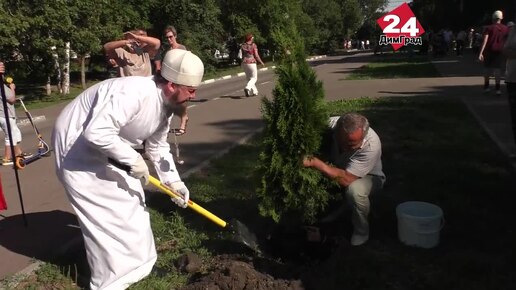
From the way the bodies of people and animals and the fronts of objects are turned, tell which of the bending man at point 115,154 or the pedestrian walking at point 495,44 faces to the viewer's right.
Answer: the bending man

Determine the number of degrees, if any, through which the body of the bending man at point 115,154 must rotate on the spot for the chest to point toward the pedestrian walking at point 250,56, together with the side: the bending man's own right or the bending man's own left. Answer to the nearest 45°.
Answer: approximately 90° to the bending man's own left

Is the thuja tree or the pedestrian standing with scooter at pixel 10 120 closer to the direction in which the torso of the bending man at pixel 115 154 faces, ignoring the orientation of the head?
the thuja tree

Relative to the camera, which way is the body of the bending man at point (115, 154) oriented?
to the viewer's right

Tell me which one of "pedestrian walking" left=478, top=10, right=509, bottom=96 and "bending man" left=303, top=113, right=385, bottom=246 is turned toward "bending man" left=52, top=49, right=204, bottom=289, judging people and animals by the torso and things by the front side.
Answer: "bending man" left=303, top=113, right=385, bottom=246

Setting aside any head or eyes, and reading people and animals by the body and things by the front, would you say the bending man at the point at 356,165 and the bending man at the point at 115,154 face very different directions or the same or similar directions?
very different directions

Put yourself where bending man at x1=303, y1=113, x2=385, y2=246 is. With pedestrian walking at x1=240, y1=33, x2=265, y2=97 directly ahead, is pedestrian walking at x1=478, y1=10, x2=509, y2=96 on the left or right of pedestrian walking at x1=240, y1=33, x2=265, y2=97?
right
